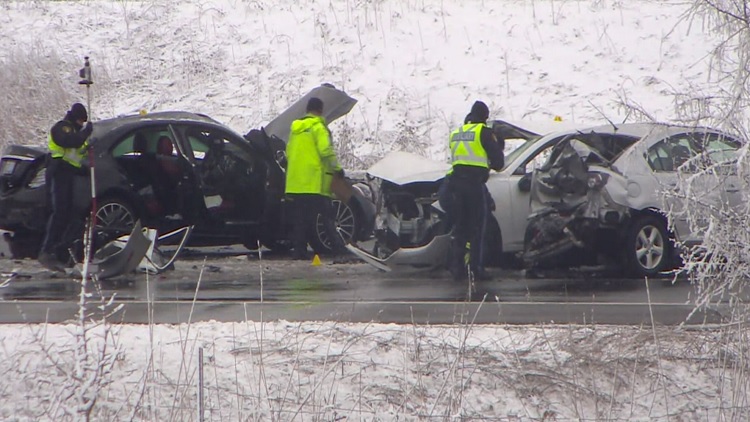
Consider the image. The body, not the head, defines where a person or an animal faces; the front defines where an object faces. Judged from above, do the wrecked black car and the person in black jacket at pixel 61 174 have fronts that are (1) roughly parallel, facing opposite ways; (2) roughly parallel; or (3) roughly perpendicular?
roughly parallel

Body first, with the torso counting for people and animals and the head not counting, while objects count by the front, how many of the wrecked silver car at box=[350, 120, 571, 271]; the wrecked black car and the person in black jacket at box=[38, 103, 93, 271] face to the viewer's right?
2

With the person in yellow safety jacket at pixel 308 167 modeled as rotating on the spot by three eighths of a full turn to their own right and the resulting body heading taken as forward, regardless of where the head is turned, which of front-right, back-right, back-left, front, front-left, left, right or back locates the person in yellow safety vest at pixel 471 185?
front-left

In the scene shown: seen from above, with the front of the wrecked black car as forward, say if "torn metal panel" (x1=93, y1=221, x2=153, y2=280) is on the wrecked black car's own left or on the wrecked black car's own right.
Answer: on the wrecked black car's own right

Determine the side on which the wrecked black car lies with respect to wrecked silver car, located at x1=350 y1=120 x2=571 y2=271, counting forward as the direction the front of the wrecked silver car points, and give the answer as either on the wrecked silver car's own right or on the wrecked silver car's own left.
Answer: on the wrecked silver car's own right

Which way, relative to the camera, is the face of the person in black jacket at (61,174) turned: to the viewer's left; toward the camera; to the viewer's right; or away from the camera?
to the viewer's right

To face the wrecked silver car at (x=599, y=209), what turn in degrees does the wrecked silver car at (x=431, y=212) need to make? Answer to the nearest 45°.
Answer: approximately 135° to its left

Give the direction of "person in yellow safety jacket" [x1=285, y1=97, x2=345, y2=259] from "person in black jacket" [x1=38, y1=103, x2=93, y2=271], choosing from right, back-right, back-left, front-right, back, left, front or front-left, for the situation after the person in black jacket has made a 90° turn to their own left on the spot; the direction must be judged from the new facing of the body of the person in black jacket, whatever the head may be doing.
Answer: right

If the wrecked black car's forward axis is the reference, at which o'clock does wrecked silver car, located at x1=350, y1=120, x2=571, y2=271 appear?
The wrecked silver car is roughly at 1 o'clock from the wrecked black car.

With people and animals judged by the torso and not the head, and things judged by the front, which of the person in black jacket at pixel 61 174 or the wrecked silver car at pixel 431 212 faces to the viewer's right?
the person in black jacket

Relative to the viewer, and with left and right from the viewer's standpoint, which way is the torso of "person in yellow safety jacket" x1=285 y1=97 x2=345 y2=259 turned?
facing away from the viewer and to the right of the viewer

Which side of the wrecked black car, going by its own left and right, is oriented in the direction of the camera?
right

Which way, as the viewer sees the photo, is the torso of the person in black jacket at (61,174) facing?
to the viewer's right

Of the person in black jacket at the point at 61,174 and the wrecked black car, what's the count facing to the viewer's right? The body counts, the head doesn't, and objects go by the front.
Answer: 2

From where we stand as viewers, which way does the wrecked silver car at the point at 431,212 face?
facing the viewer and to the left of the viewer
